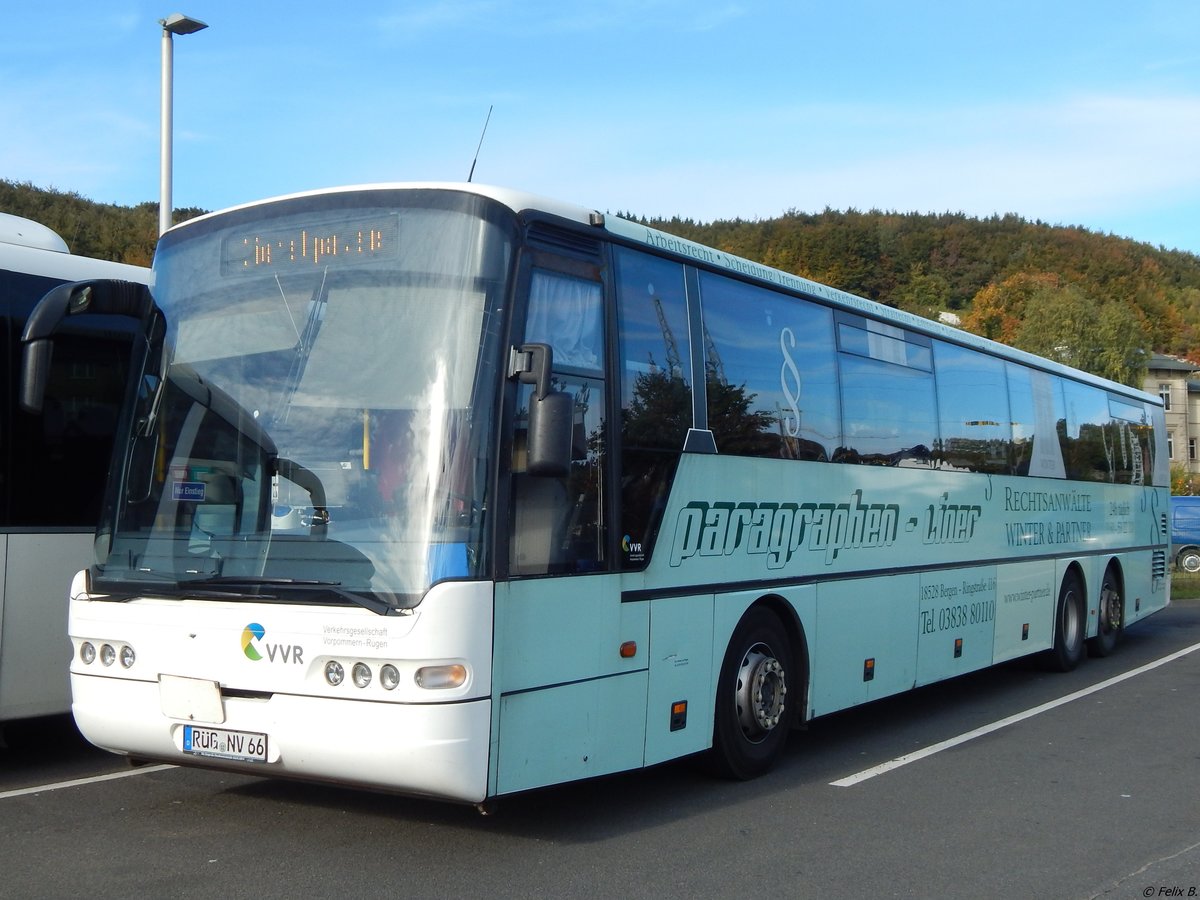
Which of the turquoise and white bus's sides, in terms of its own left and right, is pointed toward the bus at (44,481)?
right

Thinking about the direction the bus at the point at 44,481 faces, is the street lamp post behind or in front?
behind

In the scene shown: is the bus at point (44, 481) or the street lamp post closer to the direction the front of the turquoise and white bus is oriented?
the bus

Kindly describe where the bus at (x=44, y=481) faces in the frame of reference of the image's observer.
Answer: facing the viewer and to the left of the viewer

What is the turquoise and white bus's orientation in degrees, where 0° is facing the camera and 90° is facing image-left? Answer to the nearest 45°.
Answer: approximately 45°

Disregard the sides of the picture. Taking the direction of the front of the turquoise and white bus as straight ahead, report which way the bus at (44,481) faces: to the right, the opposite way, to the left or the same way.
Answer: the same way

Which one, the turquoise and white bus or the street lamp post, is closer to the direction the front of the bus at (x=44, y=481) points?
the turquoise and white bus

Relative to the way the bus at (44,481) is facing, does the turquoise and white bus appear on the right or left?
on its left

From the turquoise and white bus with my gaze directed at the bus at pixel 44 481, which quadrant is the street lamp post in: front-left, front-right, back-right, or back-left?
front-right

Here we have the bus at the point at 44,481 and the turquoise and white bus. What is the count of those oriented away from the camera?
0

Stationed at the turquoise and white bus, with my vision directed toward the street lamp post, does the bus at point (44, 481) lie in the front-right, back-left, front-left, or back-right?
front-left

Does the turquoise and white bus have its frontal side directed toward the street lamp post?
no
